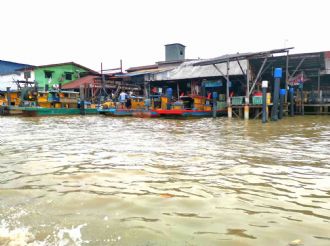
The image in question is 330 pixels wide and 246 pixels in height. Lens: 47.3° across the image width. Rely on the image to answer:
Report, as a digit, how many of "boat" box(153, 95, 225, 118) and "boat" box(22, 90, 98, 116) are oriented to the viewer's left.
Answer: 2

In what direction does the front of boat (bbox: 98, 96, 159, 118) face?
to the viewer's left

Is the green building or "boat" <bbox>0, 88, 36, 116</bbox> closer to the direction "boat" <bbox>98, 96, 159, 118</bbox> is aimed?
the boat

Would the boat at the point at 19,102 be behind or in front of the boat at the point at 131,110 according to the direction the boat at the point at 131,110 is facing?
in front

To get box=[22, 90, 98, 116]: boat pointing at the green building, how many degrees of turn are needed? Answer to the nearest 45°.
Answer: approximately 90° to its right

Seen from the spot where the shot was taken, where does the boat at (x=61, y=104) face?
facing to the left of the viewer

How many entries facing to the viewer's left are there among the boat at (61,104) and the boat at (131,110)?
2

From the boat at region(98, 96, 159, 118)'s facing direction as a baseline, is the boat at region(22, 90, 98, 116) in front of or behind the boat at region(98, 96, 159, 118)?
in front

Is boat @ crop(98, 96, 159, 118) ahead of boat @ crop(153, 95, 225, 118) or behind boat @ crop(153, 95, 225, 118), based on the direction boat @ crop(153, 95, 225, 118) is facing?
ahead

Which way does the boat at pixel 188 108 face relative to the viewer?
to the viewer's left

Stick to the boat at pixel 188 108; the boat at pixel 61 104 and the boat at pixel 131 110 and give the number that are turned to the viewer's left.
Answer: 3
